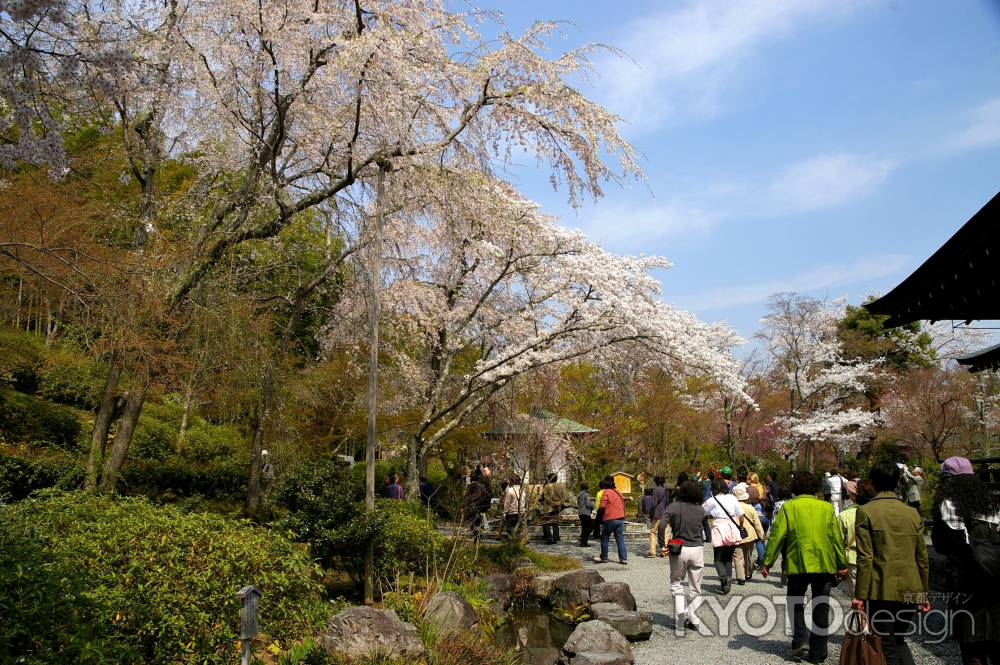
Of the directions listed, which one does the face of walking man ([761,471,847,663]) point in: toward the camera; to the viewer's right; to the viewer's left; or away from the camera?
away from the camera

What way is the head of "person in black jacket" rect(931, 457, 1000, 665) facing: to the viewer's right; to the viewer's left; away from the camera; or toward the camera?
away from the camera

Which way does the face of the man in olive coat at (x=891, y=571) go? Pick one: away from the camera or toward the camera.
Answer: away from the camera

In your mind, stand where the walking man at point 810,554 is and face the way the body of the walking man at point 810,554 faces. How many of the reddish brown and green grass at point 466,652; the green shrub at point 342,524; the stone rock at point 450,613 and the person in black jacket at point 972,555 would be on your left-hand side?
3

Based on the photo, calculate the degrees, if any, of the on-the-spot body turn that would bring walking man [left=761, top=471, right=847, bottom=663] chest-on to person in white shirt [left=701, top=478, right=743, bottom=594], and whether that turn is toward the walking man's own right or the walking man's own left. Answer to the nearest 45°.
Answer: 0° — they already face them

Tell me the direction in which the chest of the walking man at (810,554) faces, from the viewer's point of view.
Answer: away from the camera

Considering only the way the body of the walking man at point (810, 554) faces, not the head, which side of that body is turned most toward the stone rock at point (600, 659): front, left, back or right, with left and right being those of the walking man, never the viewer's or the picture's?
left

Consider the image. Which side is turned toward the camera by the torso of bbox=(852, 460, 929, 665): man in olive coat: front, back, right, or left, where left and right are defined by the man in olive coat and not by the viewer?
back

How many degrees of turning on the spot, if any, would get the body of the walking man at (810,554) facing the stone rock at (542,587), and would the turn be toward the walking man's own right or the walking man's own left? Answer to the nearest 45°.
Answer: approximately 45° to the walking man's own left
